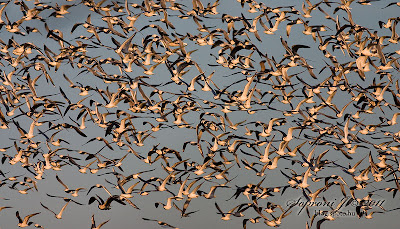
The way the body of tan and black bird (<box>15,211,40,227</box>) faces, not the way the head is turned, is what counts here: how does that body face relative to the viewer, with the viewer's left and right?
facing the viewer and to the left of the viewer
